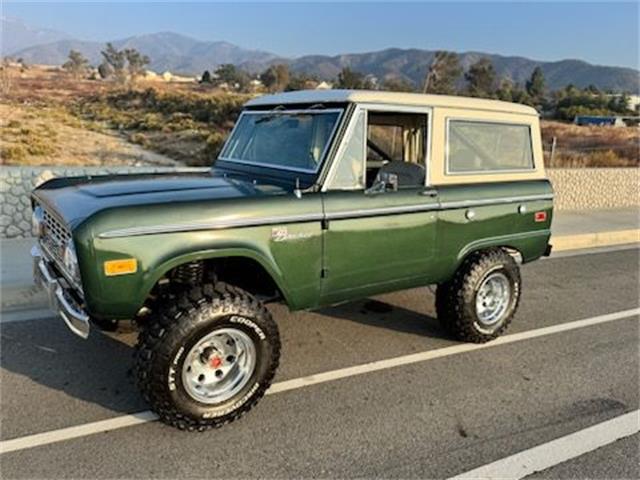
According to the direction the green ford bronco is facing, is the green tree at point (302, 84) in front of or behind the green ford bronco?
behind

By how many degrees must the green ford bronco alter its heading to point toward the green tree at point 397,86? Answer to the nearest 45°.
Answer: approximately 135° to its right

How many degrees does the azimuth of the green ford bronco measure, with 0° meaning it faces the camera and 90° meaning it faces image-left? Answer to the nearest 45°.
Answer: approximately 45°

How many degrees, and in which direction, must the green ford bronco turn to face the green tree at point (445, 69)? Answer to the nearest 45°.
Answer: approximately 135° to its right

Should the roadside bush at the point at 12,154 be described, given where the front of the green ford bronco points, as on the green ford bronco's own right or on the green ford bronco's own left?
on the green ford bronco's own right
